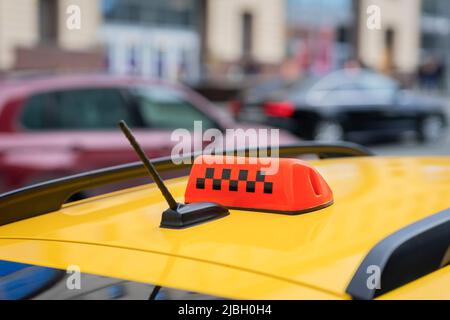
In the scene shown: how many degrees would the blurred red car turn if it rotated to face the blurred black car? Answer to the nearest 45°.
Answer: approximately 45° to its left

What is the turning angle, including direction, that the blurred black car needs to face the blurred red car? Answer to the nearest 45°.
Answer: approximately 135° to its right

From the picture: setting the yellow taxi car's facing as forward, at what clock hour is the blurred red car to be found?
The blurred red car is roughly at 10 o'clock from the yellow taxi car.

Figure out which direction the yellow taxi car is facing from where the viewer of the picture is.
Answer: facing away from the viewer and to the right of the viewer

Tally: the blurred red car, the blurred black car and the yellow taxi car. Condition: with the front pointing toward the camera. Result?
0

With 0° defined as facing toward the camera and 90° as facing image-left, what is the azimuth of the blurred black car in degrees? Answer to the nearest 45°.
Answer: approximately 225°

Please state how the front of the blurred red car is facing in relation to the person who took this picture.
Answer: facing to the right of the viewer

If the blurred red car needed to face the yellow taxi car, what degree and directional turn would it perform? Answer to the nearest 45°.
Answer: approximately 90° to its right

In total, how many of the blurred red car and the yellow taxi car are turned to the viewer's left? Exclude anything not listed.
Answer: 0

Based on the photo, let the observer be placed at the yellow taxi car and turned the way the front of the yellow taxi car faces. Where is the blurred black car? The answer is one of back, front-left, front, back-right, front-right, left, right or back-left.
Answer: front-left
